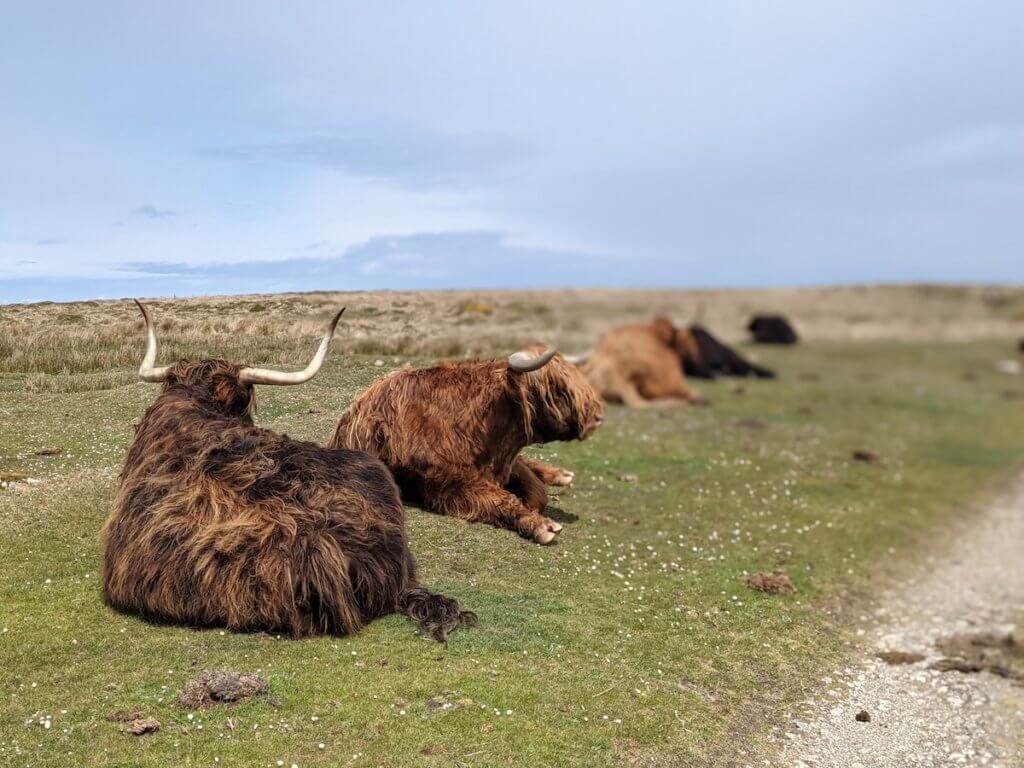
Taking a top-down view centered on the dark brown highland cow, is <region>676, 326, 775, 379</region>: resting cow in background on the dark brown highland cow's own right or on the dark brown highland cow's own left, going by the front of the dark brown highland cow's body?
on the dark brown highland cow's own right

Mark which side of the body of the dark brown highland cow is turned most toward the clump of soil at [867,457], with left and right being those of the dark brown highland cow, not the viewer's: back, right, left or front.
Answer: right

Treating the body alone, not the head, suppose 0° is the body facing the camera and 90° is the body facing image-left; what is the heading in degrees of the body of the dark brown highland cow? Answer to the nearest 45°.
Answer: approximately 135°

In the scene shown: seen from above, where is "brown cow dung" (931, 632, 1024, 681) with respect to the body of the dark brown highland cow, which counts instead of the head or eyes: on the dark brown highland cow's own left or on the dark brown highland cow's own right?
on the dark brown highland cow's own right

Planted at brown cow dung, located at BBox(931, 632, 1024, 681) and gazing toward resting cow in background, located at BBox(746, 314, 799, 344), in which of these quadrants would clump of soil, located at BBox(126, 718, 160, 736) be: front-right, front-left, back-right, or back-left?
back-left

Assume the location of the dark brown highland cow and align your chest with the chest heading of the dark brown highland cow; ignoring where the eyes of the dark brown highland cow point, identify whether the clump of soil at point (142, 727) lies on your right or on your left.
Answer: on your left

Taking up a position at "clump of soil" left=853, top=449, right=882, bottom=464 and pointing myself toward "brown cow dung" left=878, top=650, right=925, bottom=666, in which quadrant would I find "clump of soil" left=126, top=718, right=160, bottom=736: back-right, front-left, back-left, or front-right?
front-right

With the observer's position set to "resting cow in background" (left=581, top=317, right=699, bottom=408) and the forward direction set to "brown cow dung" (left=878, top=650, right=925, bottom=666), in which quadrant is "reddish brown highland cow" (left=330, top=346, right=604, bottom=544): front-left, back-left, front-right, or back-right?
front-right

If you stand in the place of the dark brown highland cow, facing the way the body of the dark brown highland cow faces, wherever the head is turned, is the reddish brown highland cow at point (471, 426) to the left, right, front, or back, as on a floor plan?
right

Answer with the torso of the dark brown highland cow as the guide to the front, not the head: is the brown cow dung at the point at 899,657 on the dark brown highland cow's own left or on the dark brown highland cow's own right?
on the dark brown highland cow's own right

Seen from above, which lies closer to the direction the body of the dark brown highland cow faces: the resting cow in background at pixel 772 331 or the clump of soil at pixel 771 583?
the resting cow in background

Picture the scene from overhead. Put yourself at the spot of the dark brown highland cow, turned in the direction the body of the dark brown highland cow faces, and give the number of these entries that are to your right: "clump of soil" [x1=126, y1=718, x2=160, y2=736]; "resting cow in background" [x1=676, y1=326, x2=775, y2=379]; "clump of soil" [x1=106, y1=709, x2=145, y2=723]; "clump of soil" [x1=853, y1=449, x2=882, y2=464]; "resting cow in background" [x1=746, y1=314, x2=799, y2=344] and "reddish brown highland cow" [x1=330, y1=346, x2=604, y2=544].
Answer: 4

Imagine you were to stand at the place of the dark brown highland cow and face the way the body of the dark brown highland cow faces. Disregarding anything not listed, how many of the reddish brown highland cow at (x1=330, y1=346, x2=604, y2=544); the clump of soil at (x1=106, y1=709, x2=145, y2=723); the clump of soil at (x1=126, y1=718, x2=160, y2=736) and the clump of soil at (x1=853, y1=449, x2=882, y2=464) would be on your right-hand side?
2

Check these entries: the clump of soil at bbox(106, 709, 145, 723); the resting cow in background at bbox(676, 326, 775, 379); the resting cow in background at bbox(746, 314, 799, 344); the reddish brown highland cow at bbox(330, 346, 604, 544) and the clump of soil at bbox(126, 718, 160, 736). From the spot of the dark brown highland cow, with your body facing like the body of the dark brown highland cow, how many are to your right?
3

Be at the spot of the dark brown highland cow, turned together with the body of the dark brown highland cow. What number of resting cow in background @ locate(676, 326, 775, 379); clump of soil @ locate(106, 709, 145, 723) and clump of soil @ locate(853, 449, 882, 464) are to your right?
2
